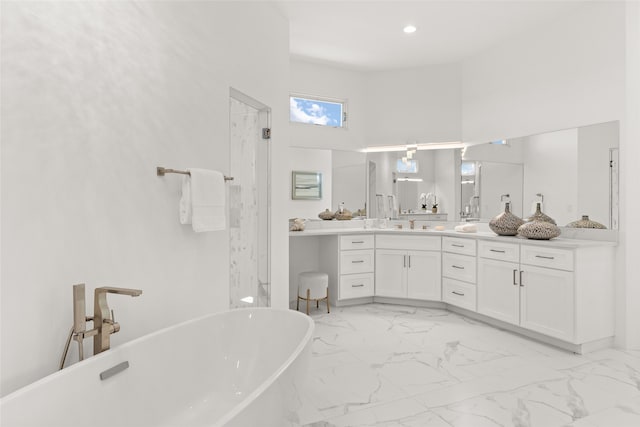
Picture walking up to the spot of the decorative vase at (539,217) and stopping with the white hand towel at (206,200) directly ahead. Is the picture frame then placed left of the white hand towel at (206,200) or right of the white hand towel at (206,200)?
right

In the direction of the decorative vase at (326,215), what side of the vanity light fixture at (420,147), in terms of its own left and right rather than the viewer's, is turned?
right

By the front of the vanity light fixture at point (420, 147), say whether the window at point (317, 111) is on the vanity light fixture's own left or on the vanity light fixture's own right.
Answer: on the vanity light fixture's own right

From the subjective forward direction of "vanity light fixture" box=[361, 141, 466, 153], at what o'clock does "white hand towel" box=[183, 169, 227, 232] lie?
The white hand towel is roughly at 1 o'clock from the vanity light fixture.

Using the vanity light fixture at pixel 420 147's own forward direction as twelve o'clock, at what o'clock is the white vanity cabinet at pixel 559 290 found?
The white vanity cabinet is roughly at 11 o'clock from the vanity light fixture.

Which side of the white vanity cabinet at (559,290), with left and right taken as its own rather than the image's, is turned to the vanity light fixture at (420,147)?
right

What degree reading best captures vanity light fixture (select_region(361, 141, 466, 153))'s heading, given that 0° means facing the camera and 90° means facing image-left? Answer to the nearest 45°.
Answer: approximately 0°

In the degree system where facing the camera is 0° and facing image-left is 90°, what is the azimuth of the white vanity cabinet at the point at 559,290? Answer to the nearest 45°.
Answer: approximately 45°
